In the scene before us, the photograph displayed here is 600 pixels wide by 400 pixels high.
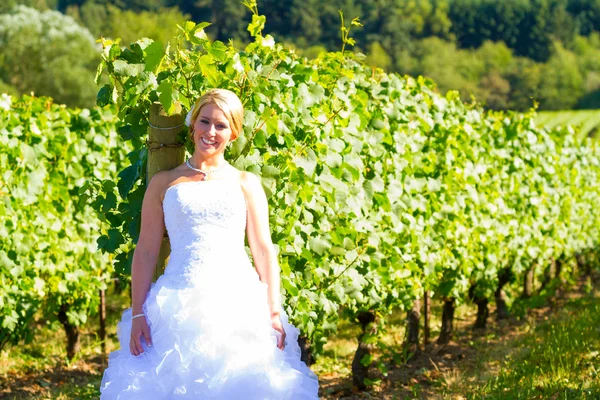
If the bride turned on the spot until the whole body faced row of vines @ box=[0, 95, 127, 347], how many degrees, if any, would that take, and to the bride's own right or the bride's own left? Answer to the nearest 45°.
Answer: approximately 180°

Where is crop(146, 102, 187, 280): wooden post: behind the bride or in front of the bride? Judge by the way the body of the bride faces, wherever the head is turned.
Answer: behind

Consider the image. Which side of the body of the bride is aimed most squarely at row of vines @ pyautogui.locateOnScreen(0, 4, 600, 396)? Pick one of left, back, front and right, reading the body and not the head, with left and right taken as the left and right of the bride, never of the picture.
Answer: back

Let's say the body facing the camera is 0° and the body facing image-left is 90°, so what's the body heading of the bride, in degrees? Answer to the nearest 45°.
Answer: approximately 0°

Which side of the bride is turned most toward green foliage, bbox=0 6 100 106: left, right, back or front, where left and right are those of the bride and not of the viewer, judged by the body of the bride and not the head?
back
